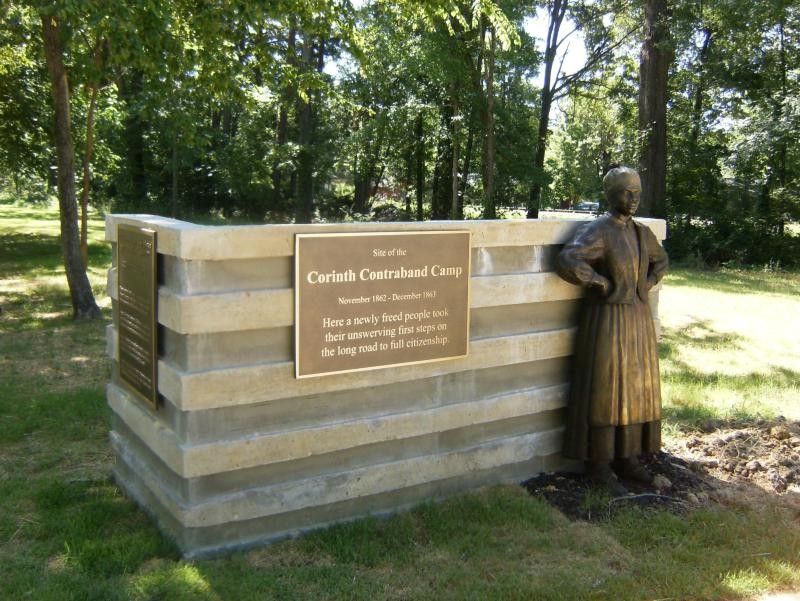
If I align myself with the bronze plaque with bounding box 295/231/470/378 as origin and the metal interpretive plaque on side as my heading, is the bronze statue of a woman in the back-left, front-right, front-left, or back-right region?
back-right

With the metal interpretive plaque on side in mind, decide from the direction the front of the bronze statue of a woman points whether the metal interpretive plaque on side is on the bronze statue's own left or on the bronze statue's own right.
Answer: on the bronze statue's own right

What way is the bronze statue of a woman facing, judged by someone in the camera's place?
facing the viewer and to the right of the viewer

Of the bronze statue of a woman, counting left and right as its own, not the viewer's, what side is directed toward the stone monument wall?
right

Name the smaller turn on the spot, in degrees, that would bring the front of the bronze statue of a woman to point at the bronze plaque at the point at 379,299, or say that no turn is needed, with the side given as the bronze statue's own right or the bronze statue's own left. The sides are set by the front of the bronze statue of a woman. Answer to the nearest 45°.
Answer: approximately 90° to the bronze statue's own right
